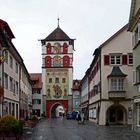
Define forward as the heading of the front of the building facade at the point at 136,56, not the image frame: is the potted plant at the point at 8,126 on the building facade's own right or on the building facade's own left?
on the building facade's own left

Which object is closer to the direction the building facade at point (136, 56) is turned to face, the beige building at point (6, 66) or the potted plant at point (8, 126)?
the beige building

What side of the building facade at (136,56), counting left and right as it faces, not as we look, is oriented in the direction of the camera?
left
